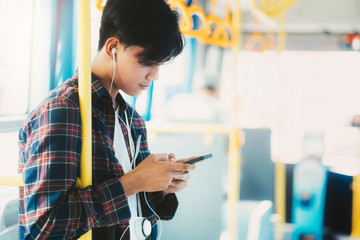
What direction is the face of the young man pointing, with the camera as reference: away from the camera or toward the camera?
toward the camera

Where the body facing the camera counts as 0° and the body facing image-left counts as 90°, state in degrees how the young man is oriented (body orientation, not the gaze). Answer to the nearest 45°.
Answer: approximately 315°
